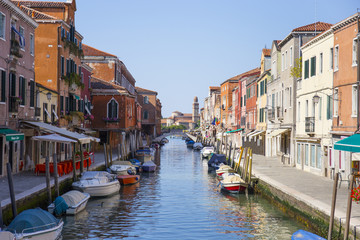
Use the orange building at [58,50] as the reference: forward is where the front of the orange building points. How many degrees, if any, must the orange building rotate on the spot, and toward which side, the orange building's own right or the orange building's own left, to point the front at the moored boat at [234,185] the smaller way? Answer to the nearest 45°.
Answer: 0° — it already faces it

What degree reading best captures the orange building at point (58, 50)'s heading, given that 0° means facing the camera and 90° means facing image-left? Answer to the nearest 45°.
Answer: approximately 315°

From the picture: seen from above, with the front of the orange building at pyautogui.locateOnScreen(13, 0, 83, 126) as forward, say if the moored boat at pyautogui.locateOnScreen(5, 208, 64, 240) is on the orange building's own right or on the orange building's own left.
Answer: on the orange building's own right

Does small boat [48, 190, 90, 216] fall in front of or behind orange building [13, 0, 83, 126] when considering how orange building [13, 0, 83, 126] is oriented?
in front

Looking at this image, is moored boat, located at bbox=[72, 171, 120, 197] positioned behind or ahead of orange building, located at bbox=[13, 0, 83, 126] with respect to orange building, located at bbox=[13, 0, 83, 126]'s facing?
ahead

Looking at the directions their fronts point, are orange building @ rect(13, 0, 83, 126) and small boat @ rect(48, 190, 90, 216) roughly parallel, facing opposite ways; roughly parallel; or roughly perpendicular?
roughly perpendicular

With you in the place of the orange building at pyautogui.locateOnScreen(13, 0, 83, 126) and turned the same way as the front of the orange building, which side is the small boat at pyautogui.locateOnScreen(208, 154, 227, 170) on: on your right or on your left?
on your left

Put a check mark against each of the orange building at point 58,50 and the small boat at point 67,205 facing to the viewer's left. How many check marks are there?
0
